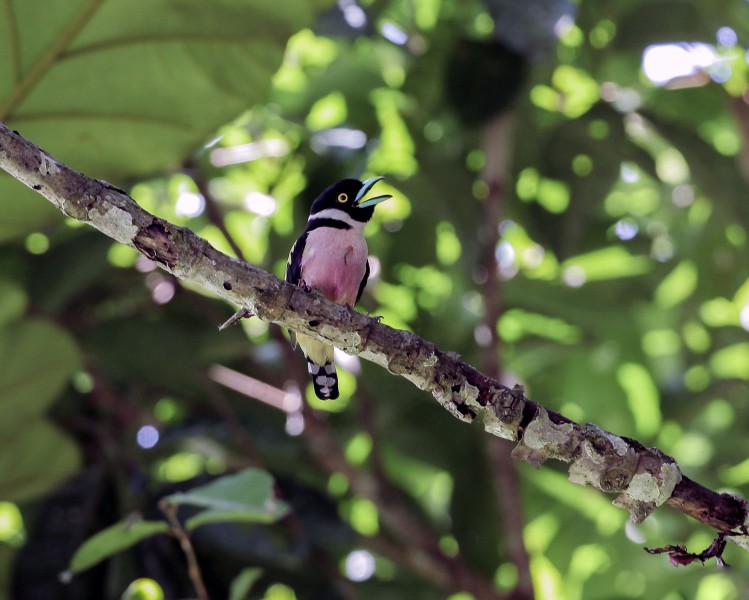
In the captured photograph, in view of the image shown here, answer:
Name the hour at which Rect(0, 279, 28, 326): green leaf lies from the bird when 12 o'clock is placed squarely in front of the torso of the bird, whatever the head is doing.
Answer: The green leaf is roughly at 4 o'clock from the bird.

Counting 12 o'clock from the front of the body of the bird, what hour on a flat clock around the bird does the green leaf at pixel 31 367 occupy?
The green leaf is roughly at 4 o'clock from the bird.

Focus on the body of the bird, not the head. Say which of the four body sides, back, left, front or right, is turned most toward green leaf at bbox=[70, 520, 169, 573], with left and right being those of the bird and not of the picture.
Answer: right

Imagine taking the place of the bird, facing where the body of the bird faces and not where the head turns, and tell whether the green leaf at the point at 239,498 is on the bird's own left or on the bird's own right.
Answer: on the bird's own right
